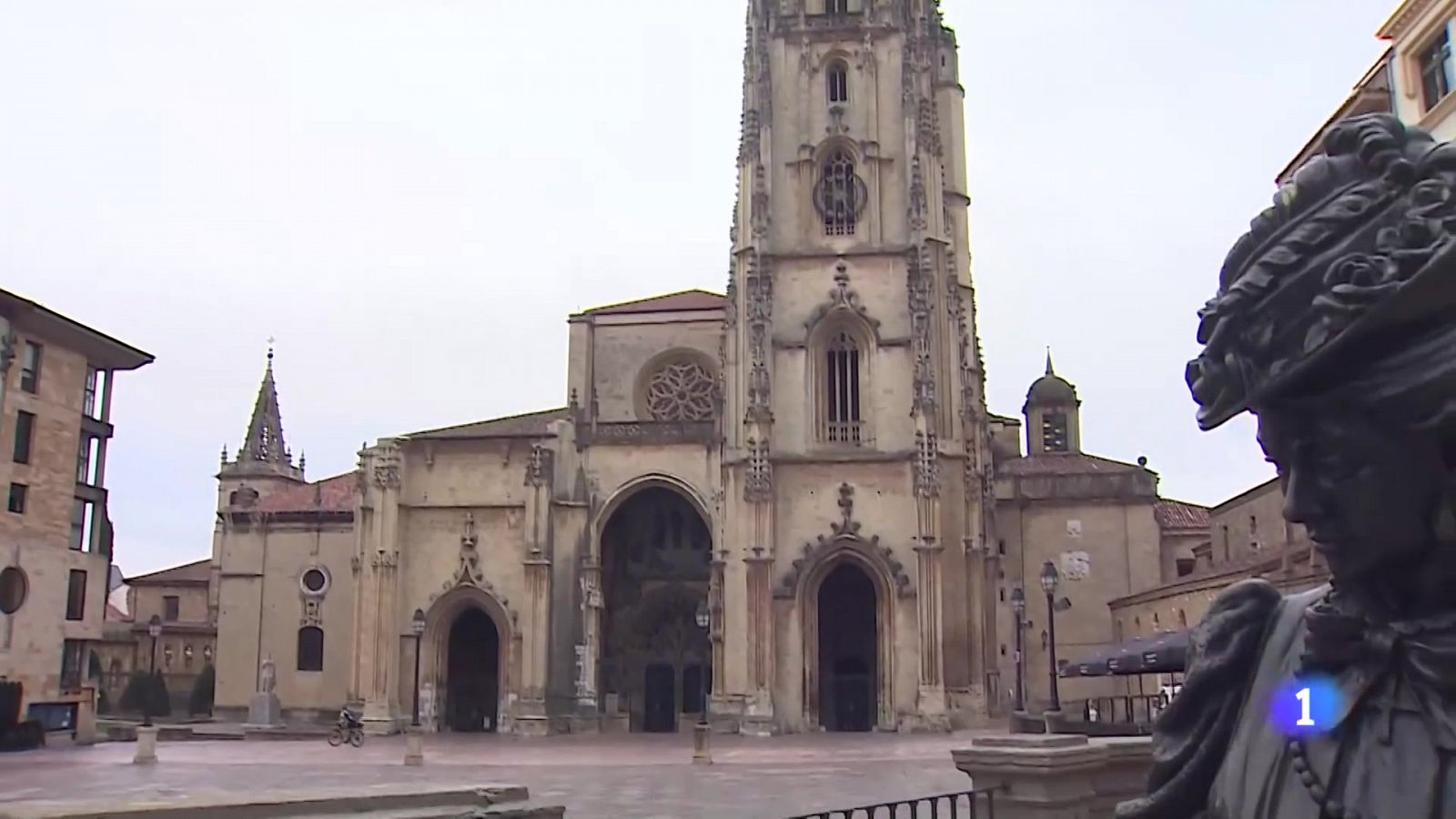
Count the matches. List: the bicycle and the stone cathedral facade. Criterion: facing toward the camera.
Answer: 1

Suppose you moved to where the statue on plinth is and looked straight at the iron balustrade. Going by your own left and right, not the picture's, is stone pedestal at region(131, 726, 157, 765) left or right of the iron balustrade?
right

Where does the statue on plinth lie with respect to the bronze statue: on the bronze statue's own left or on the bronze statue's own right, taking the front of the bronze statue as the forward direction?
on the bronze statue's own right

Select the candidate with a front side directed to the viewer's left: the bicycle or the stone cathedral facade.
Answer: the bicycle

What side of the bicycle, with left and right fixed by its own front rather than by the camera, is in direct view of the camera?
left

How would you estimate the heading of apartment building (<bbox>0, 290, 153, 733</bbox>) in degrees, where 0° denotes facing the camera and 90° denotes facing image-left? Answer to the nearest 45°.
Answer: approximately 315°

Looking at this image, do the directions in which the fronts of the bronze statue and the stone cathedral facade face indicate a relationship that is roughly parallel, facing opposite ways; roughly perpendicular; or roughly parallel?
roughly perpendicular

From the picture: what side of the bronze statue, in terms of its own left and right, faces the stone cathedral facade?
right

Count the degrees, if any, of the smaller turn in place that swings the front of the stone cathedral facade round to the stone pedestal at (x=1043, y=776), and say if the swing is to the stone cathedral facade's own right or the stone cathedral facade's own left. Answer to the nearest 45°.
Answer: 0° — it already faces it
